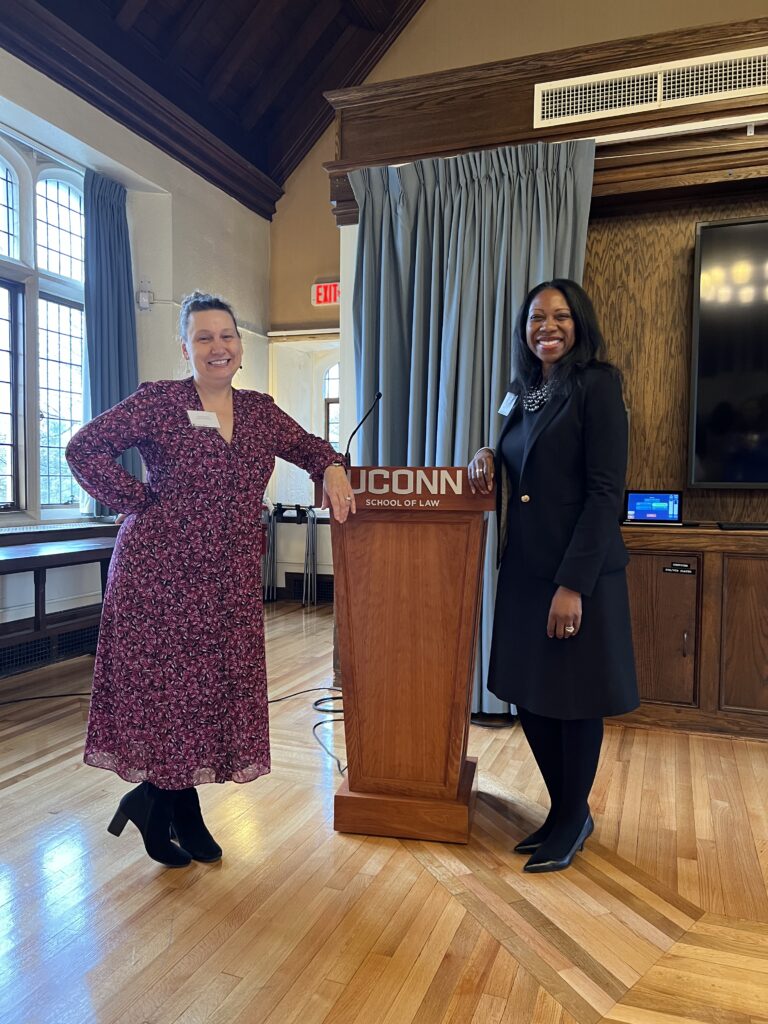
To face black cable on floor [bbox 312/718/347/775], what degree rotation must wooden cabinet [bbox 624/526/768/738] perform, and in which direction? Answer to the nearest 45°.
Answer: approximately 45° to its right

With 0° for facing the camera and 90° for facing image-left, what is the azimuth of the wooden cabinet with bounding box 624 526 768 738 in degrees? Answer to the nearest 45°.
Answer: approximately 0°

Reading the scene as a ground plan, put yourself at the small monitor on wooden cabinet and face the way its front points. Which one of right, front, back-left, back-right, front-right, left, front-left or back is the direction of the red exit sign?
back-right

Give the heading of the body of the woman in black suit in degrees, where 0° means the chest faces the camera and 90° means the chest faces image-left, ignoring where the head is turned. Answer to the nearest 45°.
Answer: approximately 45°

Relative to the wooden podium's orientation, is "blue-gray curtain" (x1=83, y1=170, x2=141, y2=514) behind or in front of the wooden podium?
behind

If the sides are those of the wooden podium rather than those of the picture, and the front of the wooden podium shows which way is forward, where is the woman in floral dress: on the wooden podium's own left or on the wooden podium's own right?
on the wooden podium's own right

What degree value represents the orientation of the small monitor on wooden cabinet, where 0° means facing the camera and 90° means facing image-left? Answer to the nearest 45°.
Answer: approximately 0°

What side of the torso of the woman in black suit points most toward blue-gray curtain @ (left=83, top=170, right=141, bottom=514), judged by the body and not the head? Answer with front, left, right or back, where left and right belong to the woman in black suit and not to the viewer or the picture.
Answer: right

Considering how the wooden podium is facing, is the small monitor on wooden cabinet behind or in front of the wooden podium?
behind
